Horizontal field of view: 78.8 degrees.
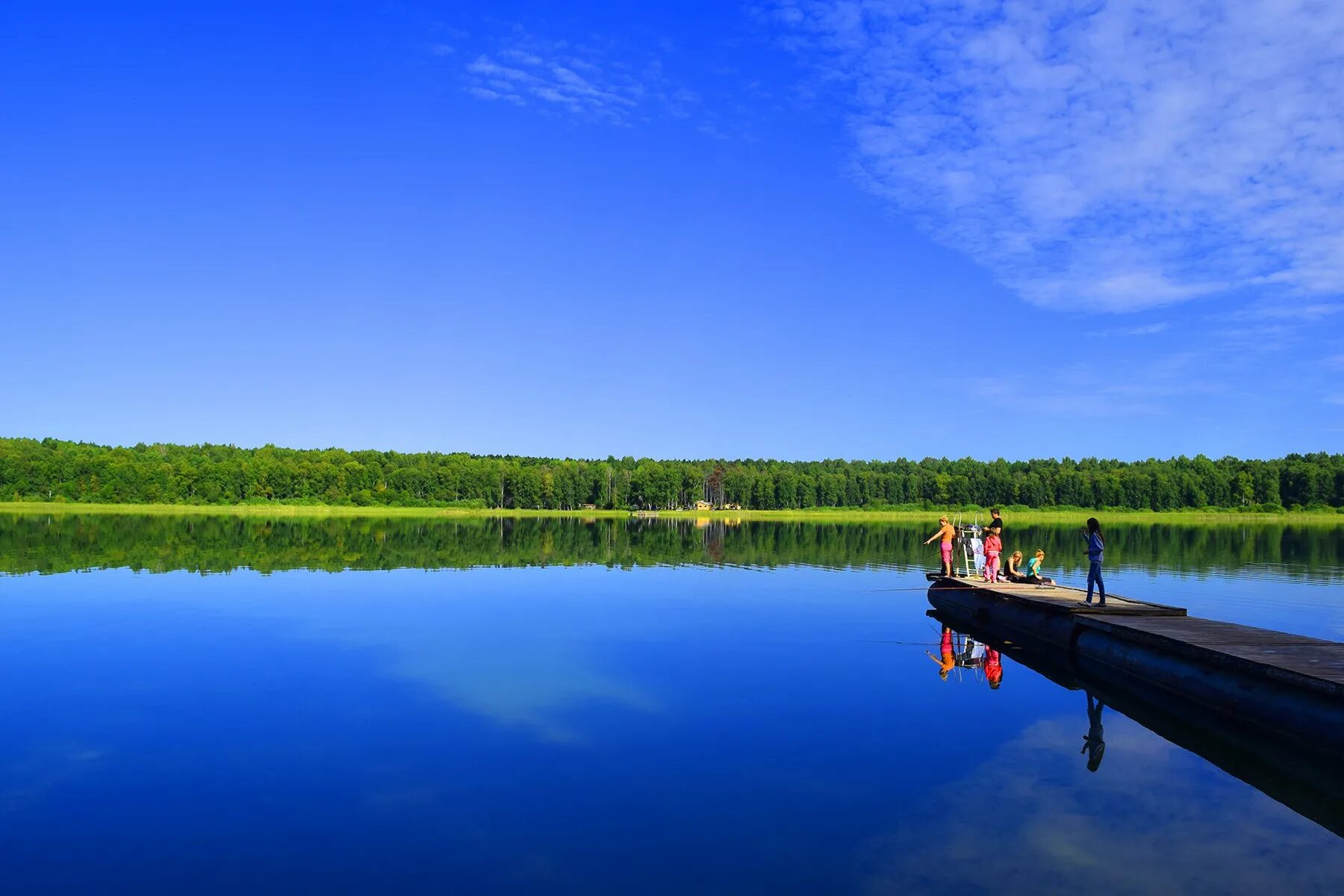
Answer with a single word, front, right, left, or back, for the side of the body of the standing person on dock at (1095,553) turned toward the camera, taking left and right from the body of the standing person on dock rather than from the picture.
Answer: left

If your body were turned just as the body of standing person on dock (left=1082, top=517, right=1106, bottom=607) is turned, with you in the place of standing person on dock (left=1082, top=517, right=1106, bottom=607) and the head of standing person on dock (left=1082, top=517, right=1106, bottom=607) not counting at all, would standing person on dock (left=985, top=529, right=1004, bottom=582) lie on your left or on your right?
on your right

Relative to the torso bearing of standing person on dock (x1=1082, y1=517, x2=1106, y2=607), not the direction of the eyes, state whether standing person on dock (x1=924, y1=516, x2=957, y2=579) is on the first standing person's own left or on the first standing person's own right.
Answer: on the first standing person's own right
